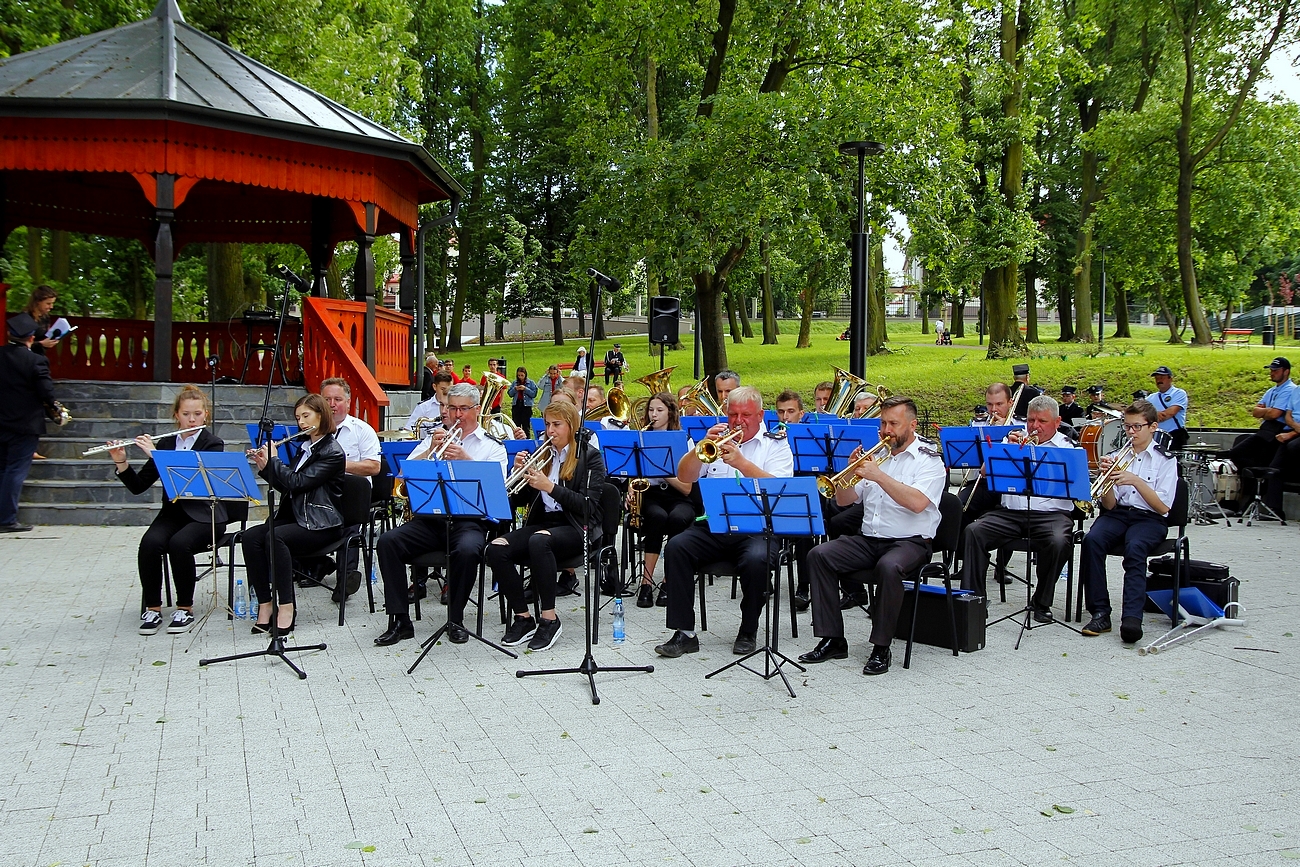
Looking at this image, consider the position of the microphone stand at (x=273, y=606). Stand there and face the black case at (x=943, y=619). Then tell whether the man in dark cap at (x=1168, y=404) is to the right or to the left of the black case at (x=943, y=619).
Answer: left

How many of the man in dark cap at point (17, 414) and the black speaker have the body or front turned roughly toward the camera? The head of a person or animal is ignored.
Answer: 1

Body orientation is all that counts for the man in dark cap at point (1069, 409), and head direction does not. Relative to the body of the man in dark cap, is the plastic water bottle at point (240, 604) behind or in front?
in front

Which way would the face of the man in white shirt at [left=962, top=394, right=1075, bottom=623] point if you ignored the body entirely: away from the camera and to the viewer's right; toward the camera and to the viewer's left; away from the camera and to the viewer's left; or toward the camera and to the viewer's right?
toward the camera and to the viewer's left

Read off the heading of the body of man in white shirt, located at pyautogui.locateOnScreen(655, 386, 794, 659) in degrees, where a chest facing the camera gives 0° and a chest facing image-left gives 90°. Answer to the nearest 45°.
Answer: approximately 45°

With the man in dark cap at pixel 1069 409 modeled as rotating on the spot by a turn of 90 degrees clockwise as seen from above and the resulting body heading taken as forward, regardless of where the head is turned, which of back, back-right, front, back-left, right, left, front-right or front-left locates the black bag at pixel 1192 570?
back-left
